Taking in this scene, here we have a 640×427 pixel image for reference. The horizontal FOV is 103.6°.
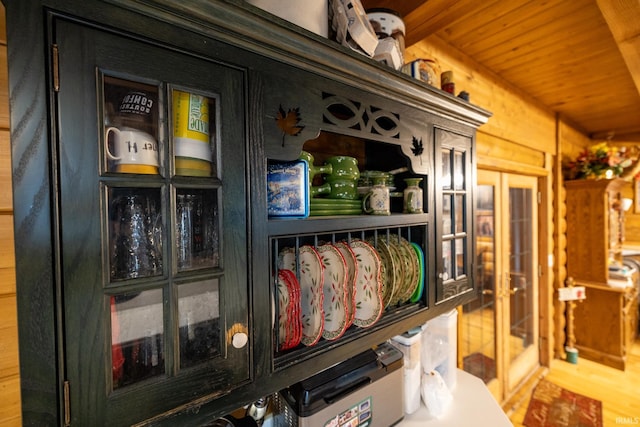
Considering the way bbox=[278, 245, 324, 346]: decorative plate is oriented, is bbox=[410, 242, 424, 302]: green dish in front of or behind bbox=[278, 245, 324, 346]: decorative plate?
behind

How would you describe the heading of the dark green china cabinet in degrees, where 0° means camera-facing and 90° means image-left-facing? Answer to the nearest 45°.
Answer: approximately 315°
